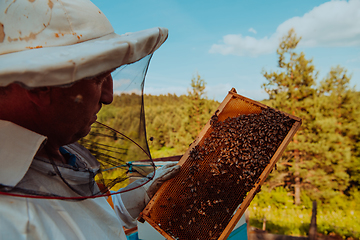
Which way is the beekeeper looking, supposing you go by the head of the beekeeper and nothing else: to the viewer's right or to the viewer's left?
to the viewer's right

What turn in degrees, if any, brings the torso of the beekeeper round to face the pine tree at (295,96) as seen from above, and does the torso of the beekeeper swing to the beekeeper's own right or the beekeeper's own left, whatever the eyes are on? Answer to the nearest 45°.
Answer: approximately 45° to the beekeeper's own left

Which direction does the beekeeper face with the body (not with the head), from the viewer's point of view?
to the viewer's right
